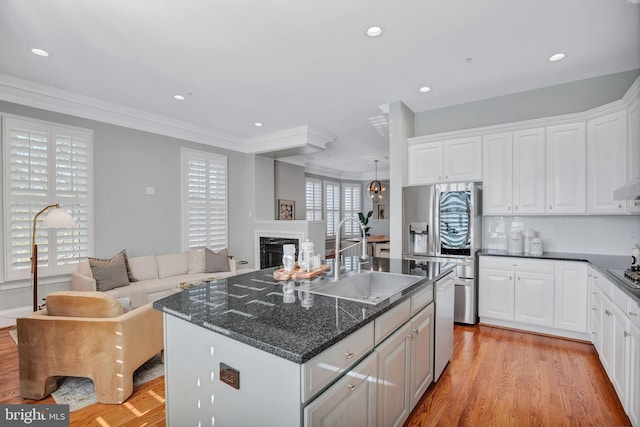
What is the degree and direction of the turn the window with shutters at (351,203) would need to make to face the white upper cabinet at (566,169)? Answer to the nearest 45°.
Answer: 0° — it already faces it

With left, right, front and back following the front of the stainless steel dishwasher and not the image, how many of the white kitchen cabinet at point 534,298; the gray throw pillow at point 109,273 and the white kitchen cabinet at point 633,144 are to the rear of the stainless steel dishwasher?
1

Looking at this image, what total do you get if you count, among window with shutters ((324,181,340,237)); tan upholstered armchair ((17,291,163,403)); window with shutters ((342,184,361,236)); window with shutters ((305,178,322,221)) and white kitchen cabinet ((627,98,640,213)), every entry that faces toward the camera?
3

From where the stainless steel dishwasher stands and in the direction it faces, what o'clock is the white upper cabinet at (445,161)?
The white upper cabinet is roughly at 9 o'clock from the stainless steel dishwasher.

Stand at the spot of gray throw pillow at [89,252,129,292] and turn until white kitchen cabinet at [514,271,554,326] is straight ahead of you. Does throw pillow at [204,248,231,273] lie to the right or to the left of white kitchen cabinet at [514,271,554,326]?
left

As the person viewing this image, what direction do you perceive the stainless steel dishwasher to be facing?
facing to the right of the viewer

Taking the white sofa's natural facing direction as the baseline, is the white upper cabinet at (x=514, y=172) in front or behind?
in front

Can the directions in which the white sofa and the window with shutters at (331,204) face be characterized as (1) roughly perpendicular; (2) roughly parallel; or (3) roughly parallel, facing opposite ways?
roughly perpendicular

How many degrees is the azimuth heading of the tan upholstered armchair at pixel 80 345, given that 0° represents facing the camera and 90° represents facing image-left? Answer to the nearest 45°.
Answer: approximately 225°

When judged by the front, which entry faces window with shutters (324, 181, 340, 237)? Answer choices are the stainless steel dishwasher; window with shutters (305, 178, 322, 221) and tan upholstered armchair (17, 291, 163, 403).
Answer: the tan upholstered armchair

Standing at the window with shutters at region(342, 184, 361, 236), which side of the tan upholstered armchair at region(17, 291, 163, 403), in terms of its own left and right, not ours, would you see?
front

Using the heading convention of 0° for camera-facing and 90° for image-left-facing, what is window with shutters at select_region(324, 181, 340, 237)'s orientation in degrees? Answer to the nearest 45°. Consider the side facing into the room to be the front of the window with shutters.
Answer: approximately 0°

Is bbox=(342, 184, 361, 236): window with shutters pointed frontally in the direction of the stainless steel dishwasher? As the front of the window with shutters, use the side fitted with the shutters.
yes

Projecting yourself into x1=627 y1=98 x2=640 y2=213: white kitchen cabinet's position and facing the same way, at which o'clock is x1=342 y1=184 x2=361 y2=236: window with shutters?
The window with shutters is roughly at 1 o'clock from the white kitchen cabinet.

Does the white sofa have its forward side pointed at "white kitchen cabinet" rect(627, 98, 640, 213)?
yes

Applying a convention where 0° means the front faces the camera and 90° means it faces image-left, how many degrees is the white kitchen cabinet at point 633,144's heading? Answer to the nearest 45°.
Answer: approximately 90°

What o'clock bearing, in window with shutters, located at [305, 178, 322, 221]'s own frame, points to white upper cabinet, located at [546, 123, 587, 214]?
The white upper cabinet is roughly at 11 o'clock from the window with shutters.
